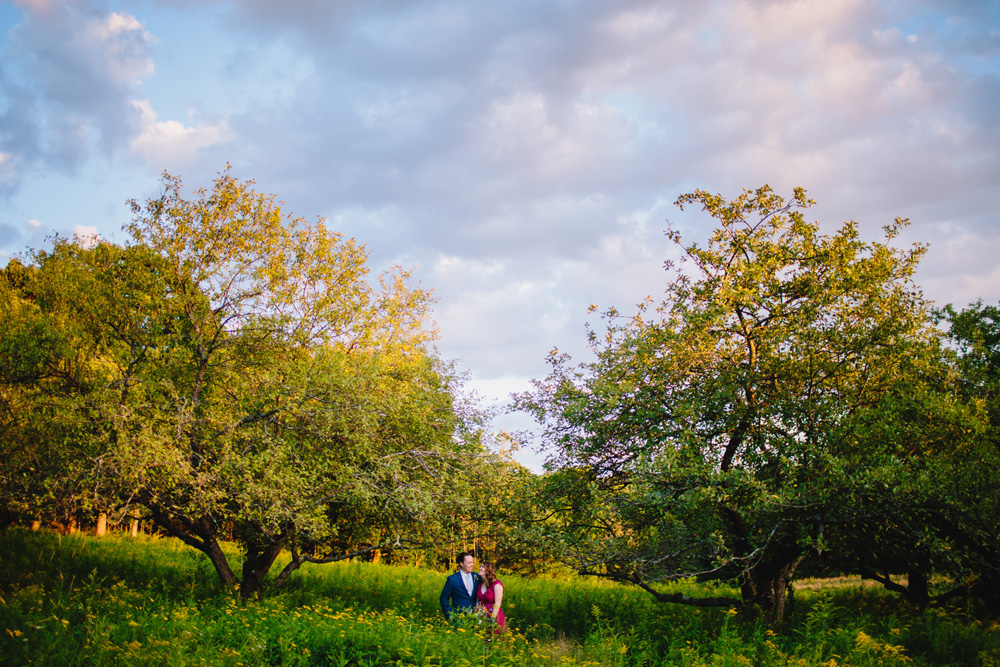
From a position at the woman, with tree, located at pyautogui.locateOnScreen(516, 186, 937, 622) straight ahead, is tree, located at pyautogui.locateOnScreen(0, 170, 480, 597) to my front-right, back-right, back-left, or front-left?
back-left

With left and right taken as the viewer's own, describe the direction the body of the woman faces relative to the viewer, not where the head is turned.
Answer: facing the viewer and to the left of the viewer

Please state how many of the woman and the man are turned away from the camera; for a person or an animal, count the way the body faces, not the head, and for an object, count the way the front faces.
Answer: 0

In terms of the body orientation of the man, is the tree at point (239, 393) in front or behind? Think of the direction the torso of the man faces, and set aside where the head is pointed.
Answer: behind

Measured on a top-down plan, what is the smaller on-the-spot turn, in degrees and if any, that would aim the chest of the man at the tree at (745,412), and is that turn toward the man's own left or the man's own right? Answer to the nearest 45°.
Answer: approximately 45° to the man's own left

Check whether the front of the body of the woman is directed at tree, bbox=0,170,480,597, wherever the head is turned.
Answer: no

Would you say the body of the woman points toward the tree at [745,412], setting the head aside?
no

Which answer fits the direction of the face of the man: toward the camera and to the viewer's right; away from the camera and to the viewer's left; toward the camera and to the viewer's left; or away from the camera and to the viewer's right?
toward the camera and to the viewer's right
